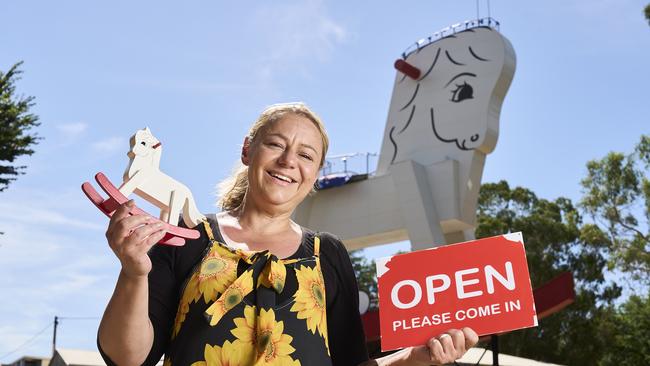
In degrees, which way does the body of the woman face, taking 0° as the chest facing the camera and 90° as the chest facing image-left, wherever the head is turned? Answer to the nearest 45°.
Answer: approximately 0°

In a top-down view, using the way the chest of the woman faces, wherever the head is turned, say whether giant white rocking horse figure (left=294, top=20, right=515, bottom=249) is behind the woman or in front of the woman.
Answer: behind

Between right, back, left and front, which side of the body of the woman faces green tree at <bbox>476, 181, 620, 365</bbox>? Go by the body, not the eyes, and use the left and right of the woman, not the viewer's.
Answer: back
